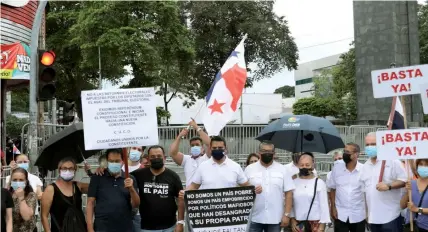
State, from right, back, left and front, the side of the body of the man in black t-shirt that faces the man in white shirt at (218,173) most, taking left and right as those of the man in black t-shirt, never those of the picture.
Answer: left

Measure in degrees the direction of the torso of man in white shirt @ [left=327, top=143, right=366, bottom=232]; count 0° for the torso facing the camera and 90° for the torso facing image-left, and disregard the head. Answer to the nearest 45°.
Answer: approximately 0°

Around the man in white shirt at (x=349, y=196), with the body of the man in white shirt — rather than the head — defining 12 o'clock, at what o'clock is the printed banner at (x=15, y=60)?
The printed banner is roughly at 4 o'clock from the man in white shirt.

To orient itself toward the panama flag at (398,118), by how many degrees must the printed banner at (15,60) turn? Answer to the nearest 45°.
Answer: approximately 45° to its left

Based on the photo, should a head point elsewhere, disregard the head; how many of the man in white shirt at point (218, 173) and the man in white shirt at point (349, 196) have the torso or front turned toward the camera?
2
